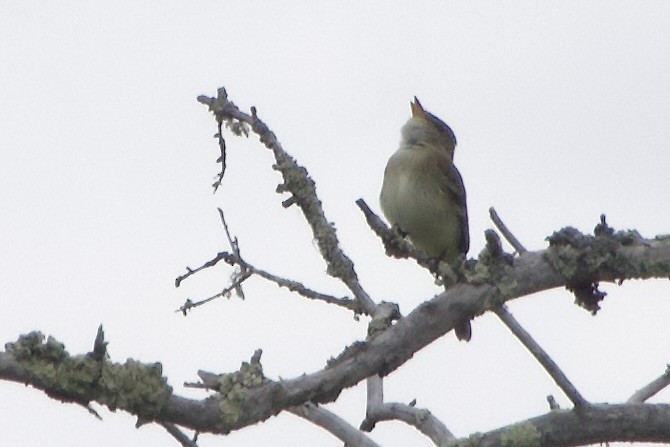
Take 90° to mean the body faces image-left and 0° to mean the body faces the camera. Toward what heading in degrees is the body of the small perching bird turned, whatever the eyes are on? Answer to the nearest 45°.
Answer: approximately 45°

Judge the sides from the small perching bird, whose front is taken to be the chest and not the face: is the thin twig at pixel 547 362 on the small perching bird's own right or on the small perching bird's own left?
on the small perching bird's own left
